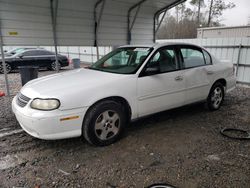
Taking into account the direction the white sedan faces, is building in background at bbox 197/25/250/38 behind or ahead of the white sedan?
behind

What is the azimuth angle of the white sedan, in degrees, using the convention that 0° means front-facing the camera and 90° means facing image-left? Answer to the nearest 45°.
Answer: approximately 45°

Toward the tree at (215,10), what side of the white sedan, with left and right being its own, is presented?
back

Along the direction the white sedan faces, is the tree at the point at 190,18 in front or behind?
behind
